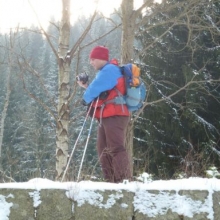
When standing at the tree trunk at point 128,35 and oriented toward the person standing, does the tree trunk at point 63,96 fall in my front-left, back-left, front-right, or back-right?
front-right

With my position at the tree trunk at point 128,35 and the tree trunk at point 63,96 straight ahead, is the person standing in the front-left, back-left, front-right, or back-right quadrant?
front-left

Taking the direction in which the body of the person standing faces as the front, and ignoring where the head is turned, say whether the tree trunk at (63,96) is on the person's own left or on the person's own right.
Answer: on the person's own right

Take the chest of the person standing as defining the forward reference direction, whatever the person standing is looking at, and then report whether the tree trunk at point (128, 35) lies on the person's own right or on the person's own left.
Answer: on the person's own right

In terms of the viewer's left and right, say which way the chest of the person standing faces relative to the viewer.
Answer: facing to the left of the viewer
